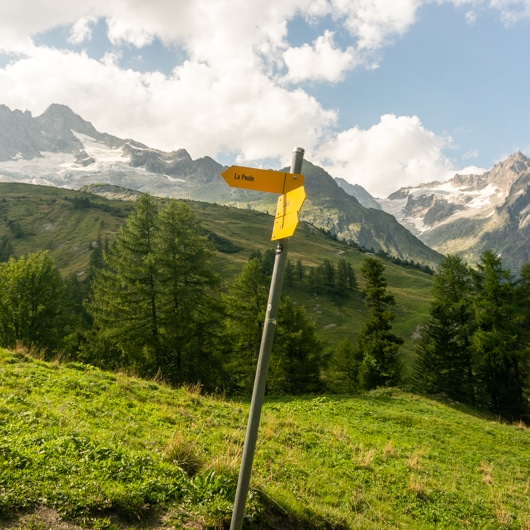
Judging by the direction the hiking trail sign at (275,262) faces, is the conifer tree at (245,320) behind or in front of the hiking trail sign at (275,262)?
behind

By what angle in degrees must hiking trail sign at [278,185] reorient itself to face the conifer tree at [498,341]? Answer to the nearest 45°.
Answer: approximately 135° to its left

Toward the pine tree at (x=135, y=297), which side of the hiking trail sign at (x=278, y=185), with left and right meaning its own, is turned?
back

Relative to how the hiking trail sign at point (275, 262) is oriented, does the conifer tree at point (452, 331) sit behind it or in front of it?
behind

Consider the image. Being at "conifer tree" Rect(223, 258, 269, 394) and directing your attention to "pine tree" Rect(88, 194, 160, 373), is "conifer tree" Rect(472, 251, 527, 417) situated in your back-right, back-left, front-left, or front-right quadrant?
back-left

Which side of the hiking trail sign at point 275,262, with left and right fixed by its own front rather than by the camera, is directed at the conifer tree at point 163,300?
back

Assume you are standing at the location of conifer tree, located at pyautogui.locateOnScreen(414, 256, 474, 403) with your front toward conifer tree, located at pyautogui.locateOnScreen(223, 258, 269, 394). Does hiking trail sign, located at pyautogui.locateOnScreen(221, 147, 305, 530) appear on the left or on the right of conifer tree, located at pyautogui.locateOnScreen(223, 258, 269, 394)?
left

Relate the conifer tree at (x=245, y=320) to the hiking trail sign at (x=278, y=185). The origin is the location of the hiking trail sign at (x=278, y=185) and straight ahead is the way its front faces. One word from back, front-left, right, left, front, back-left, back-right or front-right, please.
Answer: back

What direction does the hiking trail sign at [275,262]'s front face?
toward the camera
